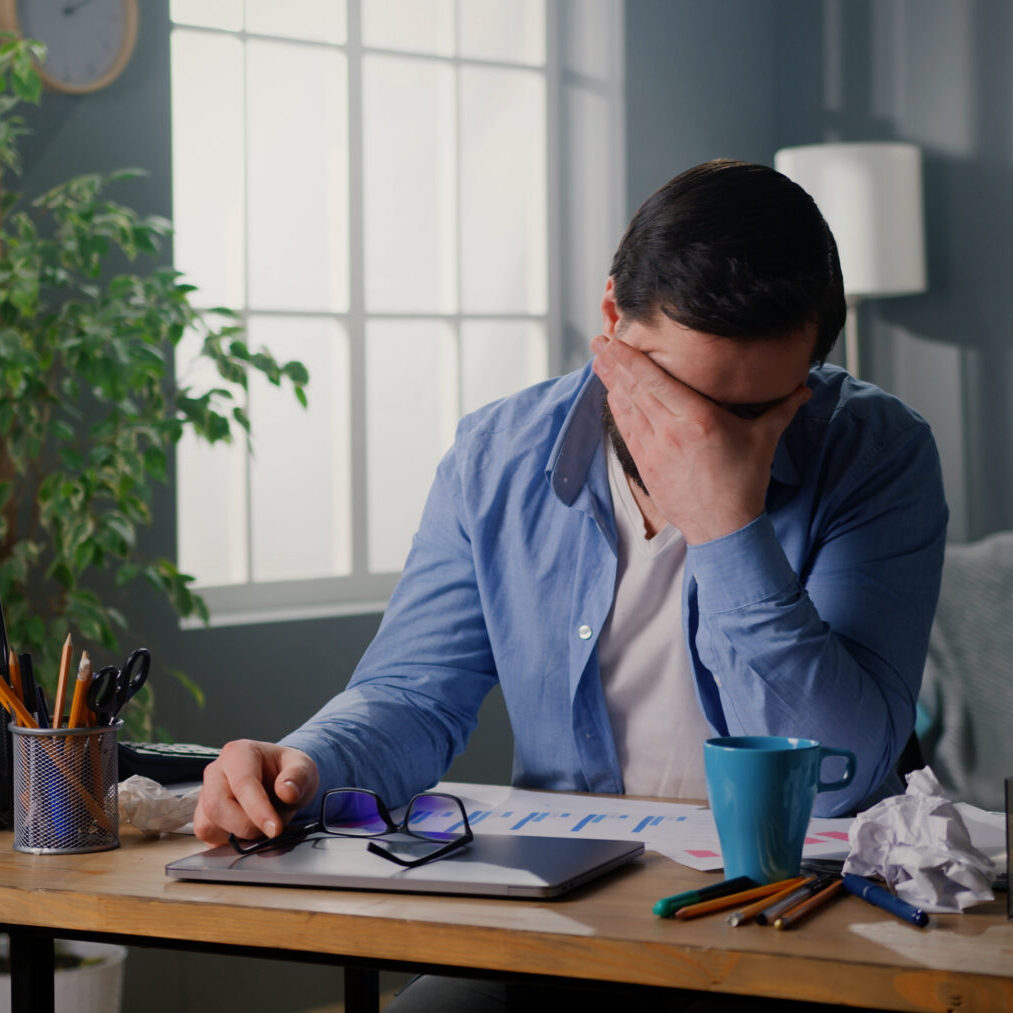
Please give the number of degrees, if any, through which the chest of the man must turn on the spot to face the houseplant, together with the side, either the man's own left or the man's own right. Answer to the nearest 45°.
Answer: approximately 135° to the man's own right

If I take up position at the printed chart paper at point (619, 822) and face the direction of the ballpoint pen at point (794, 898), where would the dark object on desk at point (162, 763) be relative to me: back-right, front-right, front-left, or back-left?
back-right

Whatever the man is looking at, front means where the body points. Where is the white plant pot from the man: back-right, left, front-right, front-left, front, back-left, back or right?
back-right

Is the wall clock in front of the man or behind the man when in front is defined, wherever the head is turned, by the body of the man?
behind

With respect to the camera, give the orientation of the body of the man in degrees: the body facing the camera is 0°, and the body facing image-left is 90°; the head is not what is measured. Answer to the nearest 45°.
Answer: approximately 0°
